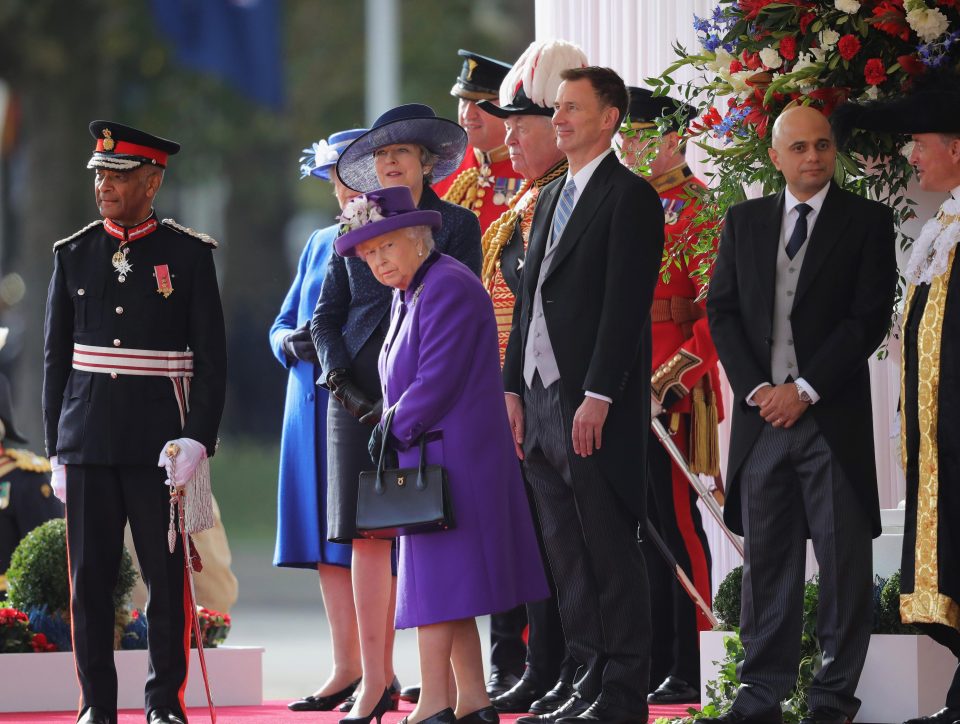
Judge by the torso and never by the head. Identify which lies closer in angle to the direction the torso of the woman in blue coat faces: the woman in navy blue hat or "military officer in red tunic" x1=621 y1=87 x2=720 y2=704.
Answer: the woman in navy blue hat

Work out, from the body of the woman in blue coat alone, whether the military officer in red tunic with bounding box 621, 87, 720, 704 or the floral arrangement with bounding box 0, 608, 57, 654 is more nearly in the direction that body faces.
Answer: the floral arrangement

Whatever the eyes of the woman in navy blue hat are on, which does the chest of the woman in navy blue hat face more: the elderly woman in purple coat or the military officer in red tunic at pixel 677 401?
the elderly woman in purple coat

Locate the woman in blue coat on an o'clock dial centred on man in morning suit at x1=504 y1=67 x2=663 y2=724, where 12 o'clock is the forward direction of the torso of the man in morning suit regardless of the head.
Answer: The woman in blue coat is roughly at 3 o'clock from the man in morning suit.

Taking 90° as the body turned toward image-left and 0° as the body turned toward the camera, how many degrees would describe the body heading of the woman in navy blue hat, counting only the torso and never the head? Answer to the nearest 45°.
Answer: approximately 45°

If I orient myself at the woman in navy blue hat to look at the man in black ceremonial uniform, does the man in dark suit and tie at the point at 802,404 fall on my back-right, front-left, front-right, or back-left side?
back-left

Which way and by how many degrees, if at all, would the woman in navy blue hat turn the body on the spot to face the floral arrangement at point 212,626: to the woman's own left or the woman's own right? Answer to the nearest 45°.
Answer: approximately 90° to the woman's own right

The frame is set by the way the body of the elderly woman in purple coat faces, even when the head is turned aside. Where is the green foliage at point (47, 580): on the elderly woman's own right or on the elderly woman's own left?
on the elderly woman's own right

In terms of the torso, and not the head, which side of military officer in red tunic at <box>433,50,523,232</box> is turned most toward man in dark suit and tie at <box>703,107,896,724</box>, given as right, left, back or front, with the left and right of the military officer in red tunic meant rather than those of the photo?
left

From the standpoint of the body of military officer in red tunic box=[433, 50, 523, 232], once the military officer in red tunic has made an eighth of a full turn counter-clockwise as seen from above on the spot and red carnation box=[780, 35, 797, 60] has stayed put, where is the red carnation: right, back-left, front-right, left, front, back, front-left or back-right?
front-left

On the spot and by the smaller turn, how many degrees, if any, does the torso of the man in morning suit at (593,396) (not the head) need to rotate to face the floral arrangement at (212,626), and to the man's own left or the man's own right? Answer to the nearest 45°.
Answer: approximately 90° to the man's own right

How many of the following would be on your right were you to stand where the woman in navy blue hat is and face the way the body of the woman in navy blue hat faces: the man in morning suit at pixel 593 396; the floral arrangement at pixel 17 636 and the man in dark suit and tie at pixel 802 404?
1
